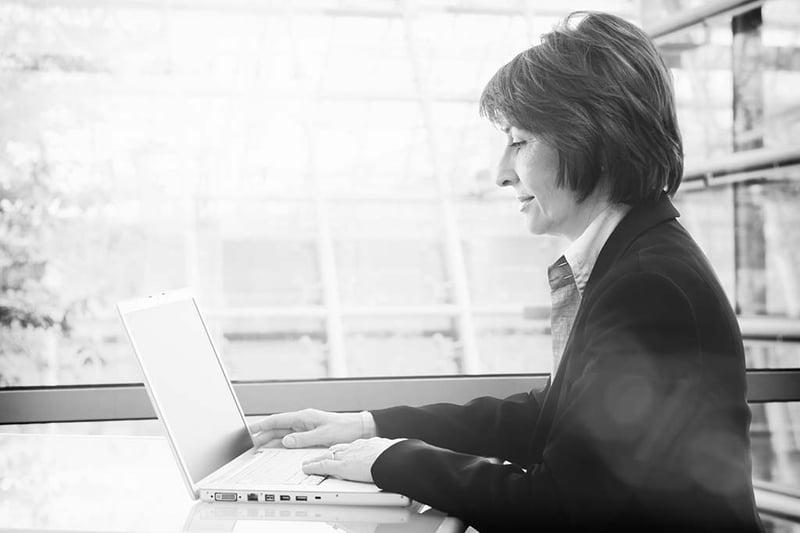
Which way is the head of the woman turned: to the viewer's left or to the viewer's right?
to the viewer's left

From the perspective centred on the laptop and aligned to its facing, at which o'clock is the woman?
The woman is roughly at 1 o'clock from the laptop.

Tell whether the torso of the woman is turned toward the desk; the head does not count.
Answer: yes

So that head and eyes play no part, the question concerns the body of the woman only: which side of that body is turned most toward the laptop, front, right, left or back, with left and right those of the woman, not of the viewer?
front

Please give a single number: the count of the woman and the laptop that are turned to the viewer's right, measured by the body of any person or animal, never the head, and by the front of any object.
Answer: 1

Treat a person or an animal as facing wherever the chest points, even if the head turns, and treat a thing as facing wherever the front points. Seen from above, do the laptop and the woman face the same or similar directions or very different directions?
very different directions

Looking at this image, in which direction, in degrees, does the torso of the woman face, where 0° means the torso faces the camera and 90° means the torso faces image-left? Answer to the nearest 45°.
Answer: approximately 90°

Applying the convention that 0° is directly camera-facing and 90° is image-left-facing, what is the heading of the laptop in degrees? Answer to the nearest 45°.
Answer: approximately 270°
